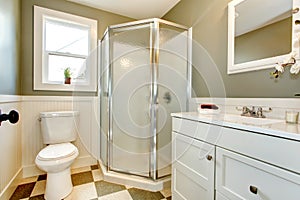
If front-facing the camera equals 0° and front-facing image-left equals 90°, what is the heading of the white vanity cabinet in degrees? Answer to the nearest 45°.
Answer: approximately 45°

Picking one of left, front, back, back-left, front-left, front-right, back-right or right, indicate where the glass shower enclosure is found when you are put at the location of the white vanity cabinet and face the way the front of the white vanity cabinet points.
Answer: right

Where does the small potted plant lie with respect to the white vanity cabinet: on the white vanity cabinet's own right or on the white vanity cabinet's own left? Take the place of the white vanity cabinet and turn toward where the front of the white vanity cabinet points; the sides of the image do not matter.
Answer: on the white vanity cabinet's own right

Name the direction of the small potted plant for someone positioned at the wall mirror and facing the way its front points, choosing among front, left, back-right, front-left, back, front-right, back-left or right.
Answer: front-right

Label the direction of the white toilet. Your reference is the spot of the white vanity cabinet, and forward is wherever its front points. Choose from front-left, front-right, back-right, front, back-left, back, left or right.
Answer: front-right

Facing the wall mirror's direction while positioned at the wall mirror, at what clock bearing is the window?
The window is roughly at 1 o'clock from the wall mirror.

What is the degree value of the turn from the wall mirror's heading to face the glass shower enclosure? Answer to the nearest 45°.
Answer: approximately 45° to its right
